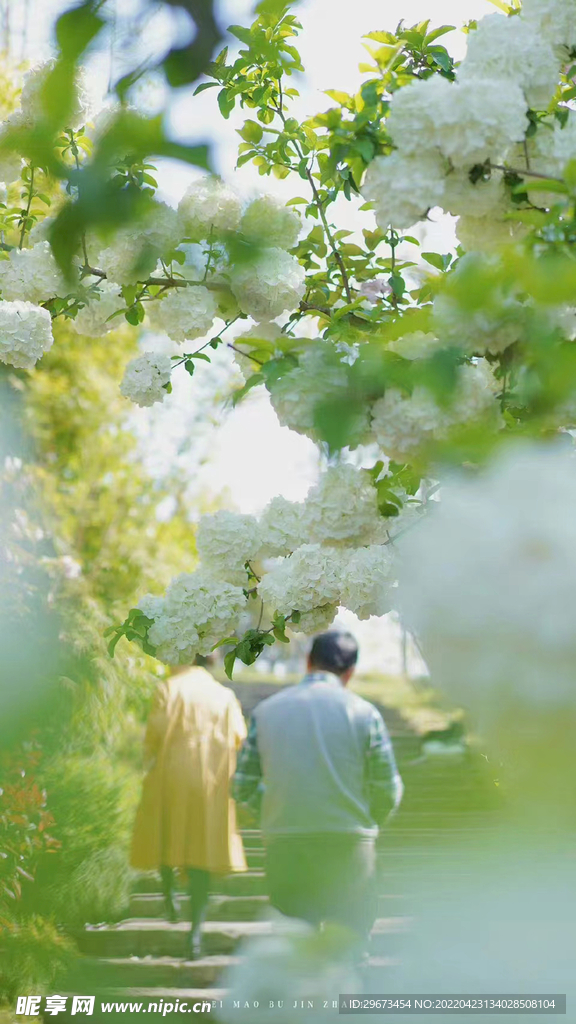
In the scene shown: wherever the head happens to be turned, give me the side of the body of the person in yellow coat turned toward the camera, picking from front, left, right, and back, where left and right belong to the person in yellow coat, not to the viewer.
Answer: back

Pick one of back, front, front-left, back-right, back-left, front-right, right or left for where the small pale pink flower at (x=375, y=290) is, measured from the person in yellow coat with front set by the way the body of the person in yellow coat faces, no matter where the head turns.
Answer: back

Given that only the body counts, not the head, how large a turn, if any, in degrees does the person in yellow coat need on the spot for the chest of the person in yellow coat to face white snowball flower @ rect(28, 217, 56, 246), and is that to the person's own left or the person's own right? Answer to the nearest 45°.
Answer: approximately 180°

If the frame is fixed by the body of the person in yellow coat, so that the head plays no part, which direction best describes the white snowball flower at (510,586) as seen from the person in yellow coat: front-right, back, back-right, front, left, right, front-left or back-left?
back
